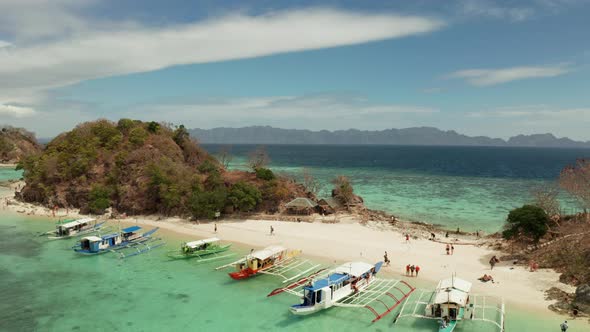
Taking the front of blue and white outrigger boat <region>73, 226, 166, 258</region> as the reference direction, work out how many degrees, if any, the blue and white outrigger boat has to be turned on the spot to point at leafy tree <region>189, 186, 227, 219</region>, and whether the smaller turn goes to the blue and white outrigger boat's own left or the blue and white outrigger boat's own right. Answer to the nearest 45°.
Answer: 0° — it already faces it

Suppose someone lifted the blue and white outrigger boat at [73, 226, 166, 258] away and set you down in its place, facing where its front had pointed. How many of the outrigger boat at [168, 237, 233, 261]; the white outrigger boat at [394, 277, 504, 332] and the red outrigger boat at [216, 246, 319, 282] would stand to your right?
3

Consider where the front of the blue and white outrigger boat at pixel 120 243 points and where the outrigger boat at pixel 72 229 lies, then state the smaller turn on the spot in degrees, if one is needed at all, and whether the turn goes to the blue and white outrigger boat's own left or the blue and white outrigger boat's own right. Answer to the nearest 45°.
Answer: approximately 90° to the blue and white outrigger boat's own left

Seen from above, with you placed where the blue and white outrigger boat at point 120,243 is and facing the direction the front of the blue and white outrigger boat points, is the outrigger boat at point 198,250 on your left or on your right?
on your right

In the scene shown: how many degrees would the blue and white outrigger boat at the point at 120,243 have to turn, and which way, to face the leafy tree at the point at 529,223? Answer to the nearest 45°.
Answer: approximately 90° to its right

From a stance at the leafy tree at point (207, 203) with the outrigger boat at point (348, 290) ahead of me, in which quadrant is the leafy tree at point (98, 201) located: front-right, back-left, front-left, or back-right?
back-right

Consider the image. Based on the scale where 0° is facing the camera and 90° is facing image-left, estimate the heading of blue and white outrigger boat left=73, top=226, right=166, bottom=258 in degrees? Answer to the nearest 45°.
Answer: approximately 225°

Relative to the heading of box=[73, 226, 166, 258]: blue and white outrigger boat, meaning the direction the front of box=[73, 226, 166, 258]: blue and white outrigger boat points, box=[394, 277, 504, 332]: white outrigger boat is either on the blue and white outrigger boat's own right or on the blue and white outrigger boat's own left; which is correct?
on the blue and white outrigger boat's own right

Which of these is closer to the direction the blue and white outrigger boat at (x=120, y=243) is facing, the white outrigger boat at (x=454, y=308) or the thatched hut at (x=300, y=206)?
the thatched hut
